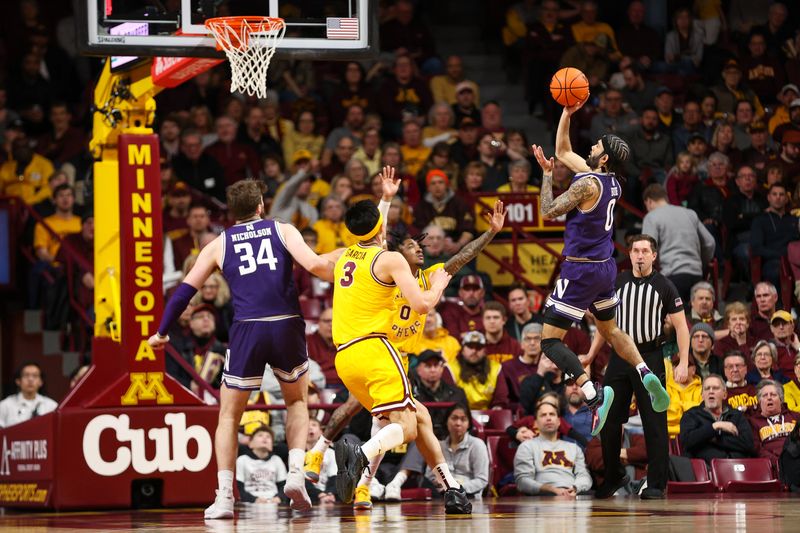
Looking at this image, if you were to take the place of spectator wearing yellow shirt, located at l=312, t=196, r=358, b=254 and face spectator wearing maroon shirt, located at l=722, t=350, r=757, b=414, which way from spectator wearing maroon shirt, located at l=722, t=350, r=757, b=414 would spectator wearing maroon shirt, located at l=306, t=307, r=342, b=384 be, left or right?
right

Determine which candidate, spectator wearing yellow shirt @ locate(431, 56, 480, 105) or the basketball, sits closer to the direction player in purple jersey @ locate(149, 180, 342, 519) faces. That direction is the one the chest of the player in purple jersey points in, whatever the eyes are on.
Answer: the spectator wearing yellow shirt

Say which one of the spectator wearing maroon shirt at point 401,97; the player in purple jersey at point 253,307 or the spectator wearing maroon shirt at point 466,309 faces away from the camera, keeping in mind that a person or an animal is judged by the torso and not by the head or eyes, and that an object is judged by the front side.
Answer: the player in purple jersey

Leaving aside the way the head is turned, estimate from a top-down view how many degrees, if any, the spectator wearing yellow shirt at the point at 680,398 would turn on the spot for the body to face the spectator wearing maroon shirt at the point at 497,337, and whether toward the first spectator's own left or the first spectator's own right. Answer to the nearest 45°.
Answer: approximately 135° to the first spectator's own right

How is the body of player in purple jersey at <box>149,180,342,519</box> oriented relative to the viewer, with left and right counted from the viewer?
facing away from the viewer

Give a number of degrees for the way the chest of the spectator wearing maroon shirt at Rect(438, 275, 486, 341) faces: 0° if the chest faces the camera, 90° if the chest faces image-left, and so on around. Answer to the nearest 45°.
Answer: approximately 0°

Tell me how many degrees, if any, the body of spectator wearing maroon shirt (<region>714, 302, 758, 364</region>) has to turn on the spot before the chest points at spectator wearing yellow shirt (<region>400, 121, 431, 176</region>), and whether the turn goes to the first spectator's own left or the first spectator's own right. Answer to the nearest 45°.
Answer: approximately 135° to the first spectator's own right
